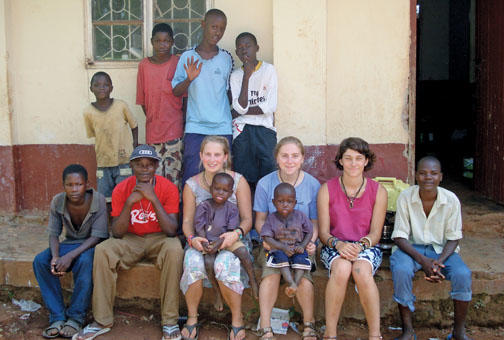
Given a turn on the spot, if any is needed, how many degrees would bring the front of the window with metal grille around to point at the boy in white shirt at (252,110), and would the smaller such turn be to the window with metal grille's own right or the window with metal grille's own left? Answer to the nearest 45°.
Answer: approximately 45° to the window with metal grille's own left

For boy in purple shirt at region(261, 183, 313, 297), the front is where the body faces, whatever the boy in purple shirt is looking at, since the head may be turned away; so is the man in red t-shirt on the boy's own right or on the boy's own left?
on the boy's own right

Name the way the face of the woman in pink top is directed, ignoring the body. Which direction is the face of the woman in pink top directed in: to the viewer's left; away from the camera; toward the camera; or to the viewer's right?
toward the camera

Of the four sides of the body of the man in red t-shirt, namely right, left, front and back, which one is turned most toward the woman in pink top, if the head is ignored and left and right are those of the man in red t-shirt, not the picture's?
left

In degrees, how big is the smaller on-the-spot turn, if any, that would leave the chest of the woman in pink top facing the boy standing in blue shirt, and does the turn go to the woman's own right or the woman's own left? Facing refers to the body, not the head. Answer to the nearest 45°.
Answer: approximately 135° to the woman's own right

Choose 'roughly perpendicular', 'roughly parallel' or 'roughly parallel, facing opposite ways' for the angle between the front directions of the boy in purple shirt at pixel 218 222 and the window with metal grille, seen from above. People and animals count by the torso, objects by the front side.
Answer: roughly parallel

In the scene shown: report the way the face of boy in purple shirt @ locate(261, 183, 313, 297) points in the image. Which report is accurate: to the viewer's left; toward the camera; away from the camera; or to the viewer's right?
toward the camera

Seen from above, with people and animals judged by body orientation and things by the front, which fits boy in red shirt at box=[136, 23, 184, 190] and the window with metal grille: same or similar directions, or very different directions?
same or similar directions

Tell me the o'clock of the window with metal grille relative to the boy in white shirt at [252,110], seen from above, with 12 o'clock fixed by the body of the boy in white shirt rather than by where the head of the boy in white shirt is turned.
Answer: The window with metal grille is roughly at 4 o'clock from the boy in white shirt.

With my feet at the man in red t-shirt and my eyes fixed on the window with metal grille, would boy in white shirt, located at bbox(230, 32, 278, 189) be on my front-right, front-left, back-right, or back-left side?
front-right

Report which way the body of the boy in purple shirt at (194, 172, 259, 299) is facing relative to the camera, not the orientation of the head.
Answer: toward the camera

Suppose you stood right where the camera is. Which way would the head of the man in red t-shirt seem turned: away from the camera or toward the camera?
toward the camera

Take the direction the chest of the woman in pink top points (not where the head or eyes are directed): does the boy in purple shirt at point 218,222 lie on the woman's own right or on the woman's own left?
on the woman's own right
